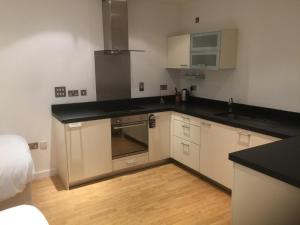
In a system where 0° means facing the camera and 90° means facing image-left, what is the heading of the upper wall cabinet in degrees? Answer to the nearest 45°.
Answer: approximately 45°

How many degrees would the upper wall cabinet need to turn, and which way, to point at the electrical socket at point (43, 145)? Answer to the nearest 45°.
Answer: approximately 45° to its right

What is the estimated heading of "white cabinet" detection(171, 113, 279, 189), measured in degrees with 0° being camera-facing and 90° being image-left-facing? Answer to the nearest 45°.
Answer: approximately 45°

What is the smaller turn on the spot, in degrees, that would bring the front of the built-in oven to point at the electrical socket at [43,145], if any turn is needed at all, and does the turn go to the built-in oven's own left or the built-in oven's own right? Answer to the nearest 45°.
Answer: approximately 135° to the built-in oven's own right

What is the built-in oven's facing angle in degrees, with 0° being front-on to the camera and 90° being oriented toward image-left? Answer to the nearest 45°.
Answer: approximately 315°

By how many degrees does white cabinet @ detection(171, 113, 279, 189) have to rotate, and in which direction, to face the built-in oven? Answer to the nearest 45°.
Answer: approximately 45° to its right

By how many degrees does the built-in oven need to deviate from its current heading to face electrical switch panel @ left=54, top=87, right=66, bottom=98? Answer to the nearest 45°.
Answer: approximately 135° to its right
